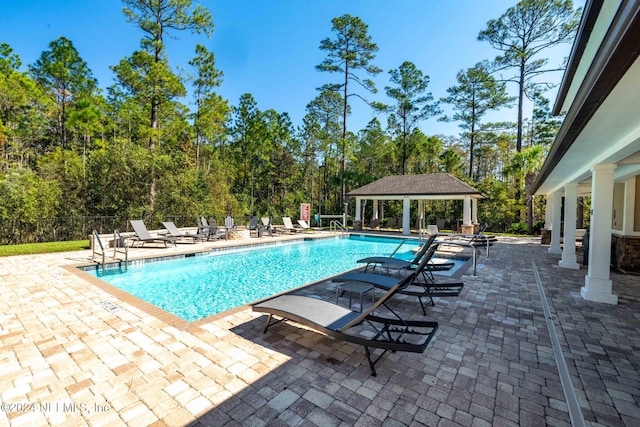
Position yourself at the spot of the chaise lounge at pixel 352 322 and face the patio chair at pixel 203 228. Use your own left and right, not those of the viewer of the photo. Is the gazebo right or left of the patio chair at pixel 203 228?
right

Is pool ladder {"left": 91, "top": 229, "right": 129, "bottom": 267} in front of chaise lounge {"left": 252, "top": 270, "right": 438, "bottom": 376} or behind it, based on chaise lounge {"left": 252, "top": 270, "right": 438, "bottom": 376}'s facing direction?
in front

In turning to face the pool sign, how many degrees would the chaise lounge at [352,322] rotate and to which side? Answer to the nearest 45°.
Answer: approximately 45° to its right

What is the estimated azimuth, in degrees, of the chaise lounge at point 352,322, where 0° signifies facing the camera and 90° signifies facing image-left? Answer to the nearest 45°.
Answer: approximately 135°

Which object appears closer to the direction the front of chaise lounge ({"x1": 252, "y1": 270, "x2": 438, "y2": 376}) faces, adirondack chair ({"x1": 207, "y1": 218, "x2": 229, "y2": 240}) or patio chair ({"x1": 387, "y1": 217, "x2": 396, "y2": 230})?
the adirondack chair

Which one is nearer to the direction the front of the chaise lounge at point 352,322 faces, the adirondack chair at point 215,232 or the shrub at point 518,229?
the adirondack chair

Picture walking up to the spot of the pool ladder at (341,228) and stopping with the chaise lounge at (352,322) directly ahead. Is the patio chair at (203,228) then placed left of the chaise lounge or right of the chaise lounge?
right

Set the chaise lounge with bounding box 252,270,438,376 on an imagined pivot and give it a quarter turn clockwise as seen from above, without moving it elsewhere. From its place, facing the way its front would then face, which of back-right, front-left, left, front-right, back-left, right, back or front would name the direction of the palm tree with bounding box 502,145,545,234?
front

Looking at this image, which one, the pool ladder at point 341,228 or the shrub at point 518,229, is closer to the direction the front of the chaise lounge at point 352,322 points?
the pool ladder

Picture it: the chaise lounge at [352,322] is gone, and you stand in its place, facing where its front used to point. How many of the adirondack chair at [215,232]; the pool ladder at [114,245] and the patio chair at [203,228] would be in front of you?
3

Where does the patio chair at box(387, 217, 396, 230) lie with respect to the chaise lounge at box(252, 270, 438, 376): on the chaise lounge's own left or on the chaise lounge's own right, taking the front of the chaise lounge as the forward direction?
on the chaise lounge's own right

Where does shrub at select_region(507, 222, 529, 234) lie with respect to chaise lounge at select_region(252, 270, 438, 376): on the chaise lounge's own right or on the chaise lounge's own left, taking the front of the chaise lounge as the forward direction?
on the chaise lounge's own right

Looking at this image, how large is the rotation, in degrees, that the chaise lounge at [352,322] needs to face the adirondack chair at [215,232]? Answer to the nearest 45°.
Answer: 0° — it already faces it
